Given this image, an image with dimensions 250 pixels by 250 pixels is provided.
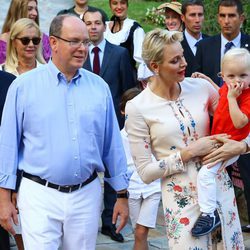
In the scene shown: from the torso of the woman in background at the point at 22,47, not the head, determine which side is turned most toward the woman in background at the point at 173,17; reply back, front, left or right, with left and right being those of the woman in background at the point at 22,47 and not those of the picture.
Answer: left

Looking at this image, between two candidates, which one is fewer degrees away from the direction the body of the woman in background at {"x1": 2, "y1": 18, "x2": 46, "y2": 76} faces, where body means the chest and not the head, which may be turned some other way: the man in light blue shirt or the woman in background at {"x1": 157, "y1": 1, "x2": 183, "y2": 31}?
the man in light blue shirt

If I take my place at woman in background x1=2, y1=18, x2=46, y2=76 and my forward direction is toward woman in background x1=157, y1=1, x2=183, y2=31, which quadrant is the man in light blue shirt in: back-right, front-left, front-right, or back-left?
back-right

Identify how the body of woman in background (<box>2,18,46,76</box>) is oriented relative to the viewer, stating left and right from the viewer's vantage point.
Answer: facing the viewer and to the right of the viewer

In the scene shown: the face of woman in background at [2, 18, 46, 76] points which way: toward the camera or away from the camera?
toward the camera

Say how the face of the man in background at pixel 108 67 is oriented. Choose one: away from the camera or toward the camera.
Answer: toward the camera

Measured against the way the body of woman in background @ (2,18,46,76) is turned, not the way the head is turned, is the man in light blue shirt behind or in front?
in front

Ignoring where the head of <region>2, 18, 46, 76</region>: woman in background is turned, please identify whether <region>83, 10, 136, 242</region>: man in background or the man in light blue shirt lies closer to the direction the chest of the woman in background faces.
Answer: the man in light blue shirt

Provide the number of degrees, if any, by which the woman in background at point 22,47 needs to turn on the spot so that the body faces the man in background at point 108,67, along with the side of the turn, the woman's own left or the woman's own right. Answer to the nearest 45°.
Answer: approximately 90° to the woman's own left
